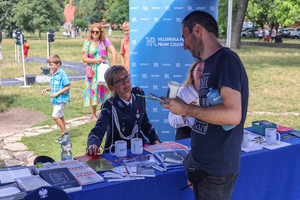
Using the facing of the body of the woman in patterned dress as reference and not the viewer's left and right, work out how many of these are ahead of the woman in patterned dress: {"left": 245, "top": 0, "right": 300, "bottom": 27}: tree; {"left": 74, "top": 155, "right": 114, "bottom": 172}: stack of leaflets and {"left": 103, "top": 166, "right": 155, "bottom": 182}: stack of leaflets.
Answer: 2

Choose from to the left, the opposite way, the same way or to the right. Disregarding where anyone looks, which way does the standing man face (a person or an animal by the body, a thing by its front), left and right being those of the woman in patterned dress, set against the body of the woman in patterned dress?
to the right

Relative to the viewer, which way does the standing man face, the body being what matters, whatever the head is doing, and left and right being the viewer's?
facing to the left of the viewer

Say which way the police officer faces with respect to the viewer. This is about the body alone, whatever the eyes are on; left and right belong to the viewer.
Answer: facing the viewer and to the right of the viewer

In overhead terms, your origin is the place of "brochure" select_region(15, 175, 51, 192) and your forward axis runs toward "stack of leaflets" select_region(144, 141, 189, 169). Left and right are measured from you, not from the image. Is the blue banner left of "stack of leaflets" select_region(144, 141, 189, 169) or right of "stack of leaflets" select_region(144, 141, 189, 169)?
left

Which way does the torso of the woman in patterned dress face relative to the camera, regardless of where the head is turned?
toward the camera

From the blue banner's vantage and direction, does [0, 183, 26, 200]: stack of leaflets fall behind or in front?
in front

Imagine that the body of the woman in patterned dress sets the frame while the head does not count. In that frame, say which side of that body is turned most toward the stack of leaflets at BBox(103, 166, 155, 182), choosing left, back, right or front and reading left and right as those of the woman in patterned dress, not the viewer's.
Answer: front

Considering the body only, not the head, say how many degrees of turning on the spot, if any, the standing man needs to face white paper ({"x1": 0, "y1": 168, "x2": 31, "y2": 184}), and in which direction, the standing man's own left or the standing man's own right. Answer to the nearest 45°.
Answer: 0° — they already face it

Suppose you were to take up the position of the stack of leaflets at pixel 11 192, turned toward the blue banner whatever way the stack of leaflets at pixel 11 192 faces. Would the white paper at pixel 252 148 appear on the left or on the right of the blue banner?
right

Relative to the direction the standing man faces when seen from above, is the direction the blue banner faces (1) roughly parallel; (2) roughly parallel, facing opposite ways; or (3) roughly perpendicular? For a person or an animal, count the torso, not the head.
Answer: roughly perpendicular

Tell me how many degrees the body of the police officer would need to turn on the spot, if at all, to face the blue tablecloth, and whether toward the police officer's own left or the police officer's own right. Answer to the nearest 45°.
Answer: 0° — they already face it

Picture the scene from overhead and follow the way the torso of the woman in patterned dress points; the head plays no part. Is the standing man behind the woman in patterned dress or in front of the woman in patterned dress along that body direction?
in front
